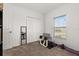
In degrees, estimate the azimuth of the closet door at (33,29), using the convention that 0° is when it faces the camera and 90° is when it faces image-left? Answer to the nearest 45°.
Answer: approximately 315°
